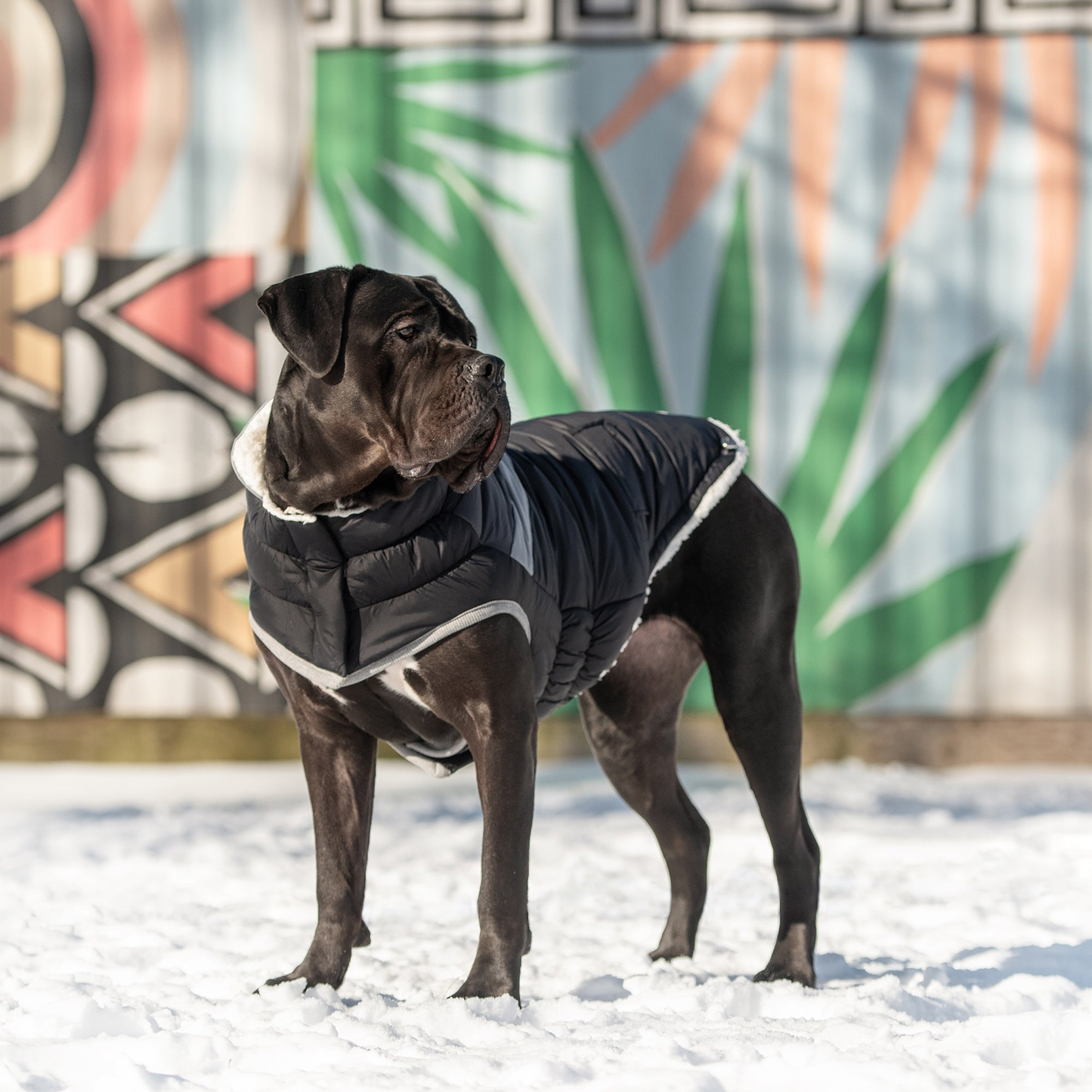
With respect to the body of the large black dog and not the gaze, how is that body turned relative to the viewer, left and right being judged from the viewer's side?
facing the viewer and to the left of the viewer
